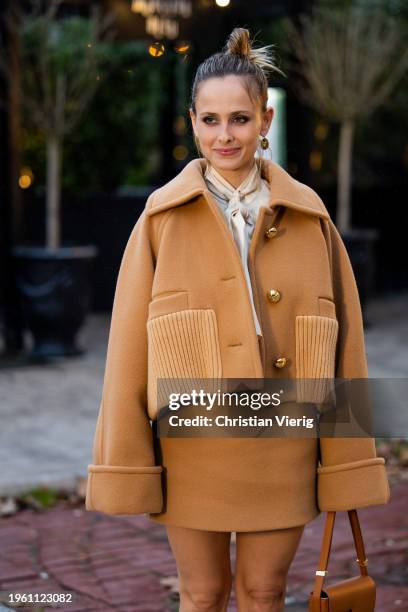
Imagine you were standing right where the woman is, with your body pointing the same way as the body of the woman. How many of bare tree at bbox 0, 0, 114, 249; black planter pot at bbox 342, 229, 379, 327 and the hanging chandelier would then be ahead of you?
0

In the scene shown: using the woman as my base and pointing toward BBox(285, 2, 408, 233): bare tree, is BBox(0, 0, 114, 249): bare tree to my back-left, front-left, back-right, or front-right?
front-left

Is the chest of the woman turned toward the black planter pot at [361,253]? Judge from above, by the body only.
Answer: no

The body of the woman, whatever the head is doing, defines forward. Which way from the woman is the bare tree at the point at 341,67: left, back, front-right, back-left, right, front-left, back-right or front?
back

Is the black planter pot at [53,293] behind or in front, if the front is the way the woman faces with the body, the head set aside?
behind

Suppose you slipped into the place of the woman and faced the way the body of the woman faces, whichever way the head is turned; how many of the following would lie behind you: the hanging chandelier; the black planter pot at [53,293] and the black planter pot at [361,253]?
3

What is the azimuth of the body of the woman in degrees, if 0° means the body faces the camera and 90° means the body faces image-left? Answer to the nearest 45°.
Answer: approximately 0°

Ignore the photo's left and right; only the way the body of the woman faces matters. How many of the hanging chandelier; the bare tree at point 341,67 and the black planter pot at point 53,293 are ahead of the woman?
0

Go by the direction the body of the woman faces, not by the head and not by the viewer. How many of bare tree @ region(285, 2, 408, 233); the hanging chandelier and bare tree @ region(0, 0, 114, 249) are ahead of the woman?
0

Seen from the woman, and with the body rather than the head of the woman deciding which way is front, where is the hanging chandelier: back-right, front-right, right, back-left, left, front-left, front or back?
back

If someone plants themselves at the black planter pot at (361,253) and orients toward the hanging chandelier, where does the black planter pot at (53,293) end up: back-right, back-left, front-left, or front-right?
front-left

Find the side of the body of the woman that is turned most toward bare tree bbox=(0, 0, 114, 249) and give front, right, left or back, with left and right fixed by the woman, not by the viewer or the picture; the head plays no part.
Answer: back
